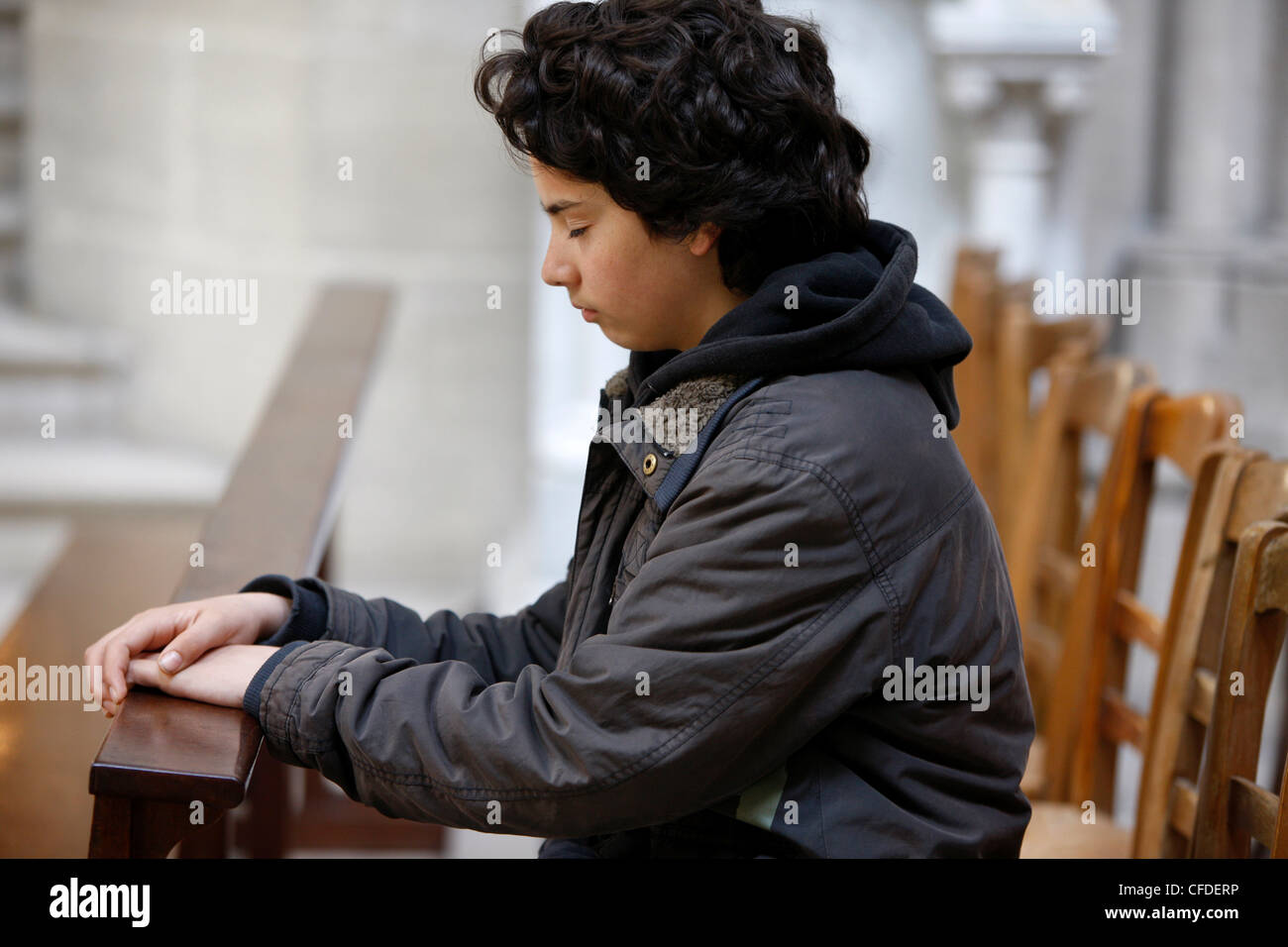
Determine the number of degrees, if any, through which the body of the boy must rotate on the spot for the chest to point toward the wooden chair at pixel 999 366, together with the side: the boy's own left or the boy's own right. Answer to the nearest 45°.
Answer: approximately 90° to the boy's own right

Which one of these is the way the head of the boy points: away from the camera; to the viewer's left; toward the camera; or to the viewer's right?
to the viewer's left

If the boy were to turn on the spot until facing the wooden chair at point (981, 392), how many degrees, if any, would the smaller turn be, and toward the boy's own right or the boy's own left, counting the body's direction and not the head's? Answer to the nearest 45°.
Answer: approximately 90° to the boy's own right

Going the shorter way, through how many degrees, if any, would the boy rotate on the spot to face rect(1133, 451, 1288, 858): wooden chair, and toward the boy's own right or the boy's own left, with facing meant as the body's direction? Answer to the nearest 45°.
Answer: approximately 135° to the boy's own right

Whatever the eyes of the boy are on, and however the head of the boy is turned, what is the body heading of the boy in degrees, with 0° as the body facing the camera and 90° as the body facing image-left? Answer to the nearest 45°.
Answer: approximately 90°

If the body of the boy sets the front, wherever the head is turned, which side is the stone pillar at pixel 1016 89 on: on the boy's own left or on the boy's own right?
on the boy's own right
